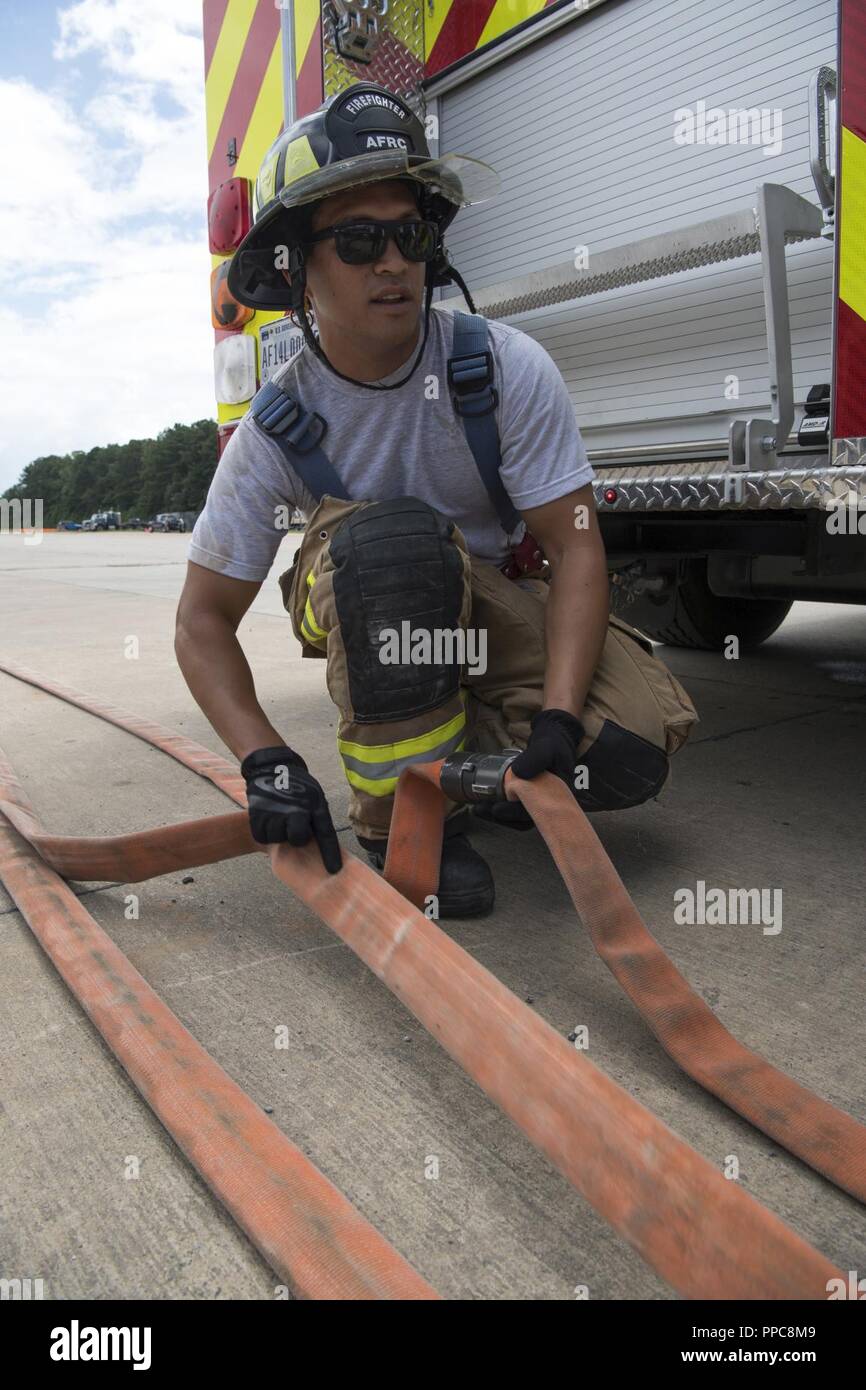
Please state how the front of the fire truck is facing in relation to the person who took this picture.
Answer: facing away from the viewer and to the right of the viewer

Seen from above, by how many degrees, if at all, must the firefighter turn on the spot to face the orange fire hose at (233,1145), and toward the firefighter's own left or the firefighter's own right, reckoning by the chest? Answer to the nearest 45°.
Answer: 0° — they already face it

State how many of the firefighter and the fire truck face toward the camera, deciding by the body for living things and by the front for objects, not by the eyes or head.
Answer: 1

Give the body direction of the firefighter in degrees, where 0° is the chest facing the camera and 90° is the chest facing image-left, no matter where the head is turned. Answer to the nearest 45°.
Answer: approximately 0°

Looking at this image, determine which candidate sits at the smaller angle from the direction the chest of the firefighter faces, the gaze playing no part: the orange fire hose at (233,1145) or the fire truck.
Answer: the orange fire hose

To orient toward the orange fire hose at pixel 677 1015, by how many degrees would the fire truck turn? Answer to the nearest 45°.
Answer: approximately 135° to its right
